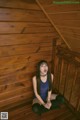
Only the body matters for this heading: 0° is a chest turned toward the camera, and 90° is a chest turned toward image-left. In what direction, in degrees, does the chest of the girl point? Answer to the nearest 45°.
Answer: approximately 315°
